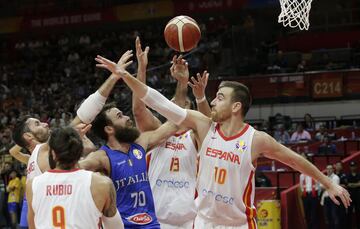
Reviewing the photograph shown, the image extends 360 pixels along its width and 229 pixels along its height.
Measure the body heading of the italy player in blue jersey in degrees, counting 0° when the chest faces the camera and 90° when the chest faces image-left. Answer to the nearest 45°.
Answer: approximately 315°
